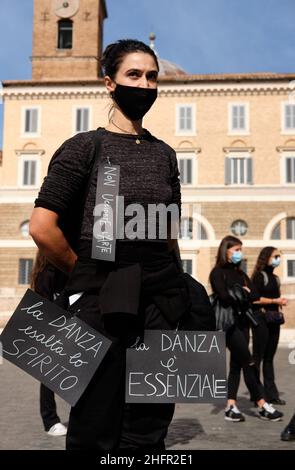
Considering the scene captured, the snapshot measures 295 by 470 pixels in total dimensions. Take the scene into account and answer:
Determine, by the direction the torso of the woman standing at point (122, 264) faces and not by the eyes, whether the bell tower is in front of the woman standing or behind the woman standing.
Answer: behind

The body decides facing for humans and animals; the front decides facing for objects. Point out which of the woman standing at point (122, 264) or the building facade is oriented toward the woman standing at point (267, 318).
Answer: the building facade

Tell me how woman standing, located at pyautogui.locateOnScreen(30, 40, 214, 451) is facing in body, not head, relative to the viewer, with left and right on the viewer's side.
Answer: facing the viewer and to the right of the viewer

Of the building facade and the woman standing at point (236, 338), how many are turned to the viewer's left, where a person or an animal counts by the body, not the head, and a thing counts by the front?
0

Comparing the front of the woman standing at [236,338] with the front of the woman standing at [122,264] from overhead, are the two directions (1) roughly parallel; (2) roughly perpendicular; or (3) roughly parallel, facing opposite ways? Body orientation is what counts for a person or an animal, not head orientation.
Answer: roughly parallel

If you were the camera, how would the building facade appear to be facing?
facing the viewer

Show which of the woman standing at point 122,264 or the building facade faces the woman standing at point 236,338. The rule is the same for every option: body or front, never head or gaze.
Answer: the building facade

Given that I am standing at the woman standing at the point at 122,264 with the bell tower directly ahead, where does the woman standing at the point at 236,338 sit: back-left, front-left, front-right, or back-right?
front-right

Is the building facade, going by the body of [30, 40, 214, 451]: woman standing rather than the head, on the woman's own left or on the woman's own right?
on the woman's own left

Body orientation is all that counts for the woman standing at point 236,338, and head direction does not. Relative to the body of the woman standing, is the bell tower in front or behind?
behind

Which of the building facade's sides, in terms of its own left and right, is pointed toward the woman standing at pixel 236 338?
front

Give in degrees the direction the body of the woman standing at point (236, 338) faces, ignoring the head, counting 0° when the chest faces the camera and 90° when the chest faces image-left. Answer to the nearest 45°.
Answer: approximately 315°

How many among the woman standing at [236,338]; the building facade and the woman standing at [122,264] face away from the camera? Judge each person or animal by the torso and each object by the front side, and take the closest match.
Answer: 0
